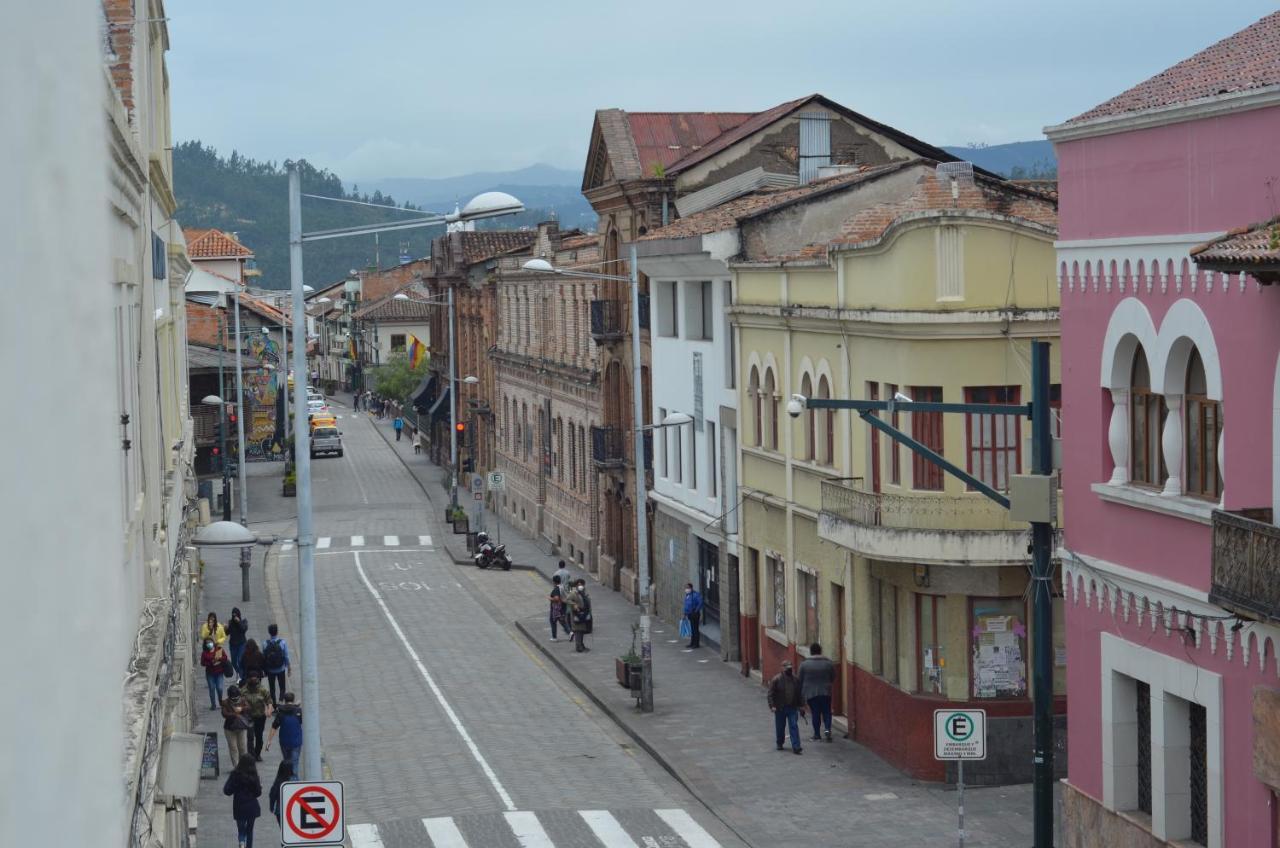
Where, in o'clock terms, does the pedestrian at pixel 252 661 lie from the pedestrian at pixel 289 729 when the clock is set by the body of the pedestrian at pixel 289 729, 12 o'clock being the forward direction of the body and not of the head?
the pedestrian at pixel 252 661 is roughly at 12 o'clock from the pedestrian at pixel 289 729.

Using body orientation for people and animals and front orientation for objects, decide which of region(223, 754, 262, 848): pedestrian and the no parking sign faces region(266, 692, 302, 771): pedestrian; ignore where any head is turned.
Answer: region(223, 754, 262, 848): pedestrian

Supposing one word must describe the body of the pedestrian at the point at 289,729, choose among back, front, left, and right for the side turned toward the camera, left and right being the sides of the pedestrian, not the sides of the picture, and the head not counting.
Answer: back

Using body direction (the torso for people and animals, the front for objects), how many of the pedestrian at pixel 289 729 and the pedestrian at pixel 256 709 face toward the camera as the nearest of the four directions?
1

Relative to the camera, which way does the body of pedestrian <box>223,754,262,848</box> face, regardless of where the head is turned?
away from the camera

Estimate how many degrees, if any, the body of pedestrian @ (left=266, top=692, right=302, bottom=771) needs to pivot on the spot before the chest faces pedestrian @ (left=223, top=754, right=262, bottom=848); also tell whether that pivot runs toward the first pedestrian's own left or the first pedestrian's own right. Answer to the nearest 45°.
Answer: approximately 180°

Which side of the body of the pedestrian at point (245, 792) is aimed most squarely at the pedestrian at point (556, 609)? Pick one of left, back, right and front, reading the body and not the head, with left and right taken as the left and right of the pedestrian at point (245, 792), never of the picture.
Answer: front

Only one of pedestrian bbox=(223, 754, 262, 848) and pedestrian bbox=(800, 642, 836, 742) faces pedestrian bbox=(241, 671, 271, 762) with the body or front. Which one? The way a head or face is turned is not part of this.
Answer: pedestrian bbox=(223, 754, 262, 848)

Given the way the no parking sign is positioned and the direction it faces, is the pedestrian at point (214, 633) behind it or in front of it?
behind

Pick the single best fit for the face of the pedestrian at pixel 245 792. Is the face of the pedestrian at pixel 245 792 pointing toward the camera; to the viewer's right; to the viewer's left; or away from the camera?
away from the camera

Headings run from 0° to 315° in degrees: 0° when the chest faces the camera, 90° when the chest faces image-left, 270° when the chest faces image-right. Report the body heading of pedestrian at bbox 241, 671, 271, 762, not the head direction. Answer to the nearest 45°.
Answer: approximately 0°

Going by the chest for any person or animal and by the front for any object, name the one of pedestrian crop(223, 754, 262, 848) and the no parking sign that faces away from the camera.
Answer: the pedestrian

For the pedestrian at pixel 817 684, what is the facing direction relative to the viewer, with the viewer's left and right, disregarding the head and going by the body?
facing away from the viewer

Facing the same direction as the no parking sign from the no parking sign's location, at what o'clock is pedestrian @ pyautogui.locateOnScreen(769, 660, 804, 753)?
The pedestrian is roughly at 7 o'clock from the no parking sign.

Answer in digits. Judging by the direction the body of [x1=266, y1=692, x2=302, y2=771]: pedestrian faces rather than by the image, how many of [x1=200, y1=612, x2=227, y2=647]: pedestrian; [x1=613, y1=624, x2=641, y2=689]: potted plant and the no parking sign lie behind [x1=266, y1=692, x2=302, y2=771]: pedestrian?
1
